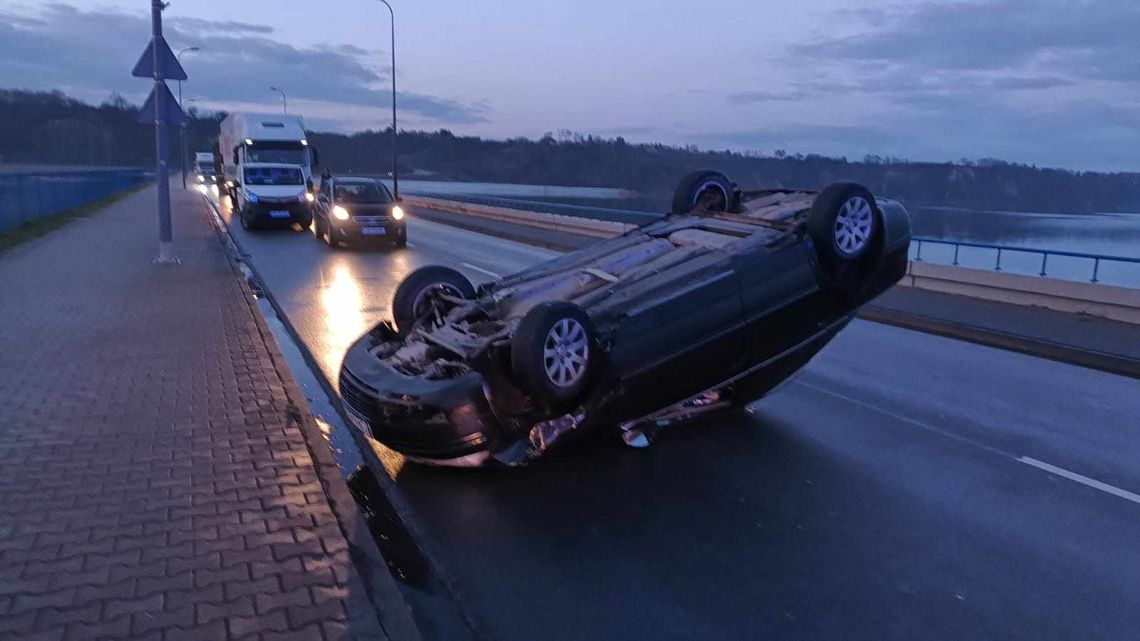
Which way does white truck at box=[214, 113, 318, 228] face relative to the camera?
toward the camera

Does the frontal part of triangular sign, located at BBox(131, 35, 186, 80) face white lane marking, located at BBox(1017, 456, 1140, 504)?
no

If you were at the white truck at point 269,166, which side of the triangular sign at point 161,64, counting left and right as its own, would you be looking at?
front

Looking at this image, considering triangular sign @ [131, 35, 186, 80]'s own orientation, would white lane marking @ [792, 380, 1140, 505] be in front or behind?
behind

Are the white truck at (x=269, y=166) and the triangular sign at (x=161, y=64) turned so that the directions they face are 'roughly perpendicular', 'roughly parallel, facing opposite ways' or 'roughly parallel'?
roughly parallel, facing opposite ways

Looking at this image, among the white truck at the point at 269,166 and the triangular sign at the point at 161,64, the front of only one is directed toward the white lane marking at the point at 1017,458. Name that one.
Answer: the white truck

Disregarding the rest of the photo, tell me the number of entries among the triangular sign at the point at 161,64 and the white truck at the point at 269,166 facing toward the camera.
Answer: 1

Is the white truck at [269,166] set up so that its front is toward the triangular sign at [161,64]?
yes

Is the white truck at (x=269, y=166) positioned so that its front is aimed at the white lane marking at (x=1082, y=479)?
yes

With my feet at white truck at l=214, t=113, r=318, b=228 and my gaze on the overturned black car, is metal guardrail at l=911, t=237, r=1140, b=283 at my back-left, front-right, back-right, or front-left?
front-left

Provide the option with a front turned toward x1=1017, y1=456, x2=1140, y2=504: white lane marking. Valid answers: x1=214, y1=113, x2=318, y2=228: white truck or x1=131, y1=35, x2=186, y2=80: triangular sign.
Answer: the white truck

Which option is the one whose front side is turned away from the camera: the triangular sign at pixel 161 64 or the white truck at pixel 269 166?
the triangular sign

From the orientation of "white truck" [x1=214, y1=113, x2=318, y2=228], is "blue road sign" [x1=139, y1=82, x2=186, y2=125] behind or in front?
in front

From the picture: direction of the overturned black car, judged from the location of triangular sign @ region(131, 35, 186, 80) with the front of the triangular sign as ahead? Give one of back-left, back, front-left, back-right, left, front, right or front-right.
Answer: back

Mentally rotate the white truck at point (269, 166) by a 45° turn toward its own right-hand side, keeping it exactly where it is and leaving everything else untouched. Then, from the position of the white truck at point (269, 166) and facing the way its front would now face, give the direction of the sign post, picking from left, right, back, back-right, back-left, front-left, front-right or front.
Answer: front-left

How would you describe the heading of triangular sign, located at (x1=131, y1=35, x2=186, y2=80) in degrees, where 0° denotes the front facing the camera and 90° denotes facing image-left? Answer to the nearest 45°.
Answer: approximately 180°
